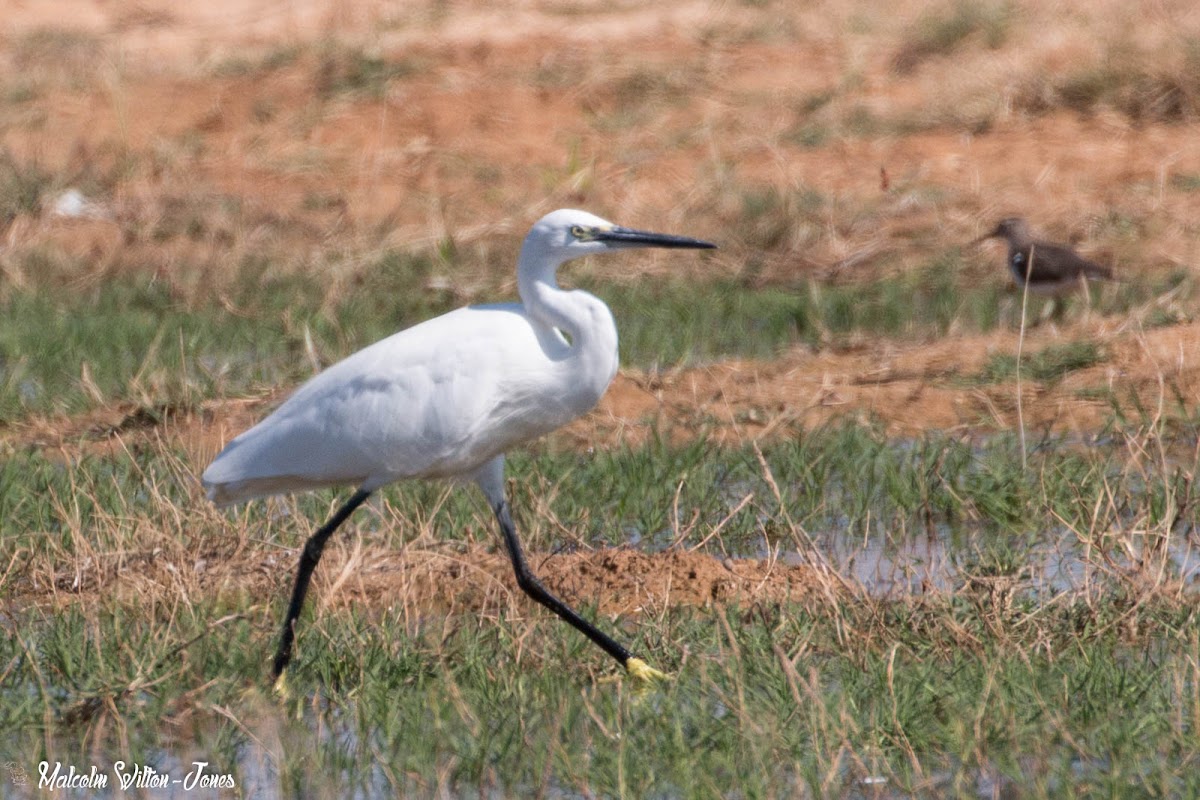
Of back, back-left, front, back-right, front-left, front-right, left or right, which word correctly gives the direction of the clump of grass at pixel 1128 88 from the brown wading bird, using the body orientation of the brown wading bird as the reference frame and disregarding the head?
right

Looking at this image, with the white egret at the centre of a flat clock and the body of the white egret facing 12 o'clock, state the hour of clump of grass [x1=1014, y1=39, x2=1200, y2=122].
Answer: The clump of grass is roughly at 10 o'clock from the white egret.

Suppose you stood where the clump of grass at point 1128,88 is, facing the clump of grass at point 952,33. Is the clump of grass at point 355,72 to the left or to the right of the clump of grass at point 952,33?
left

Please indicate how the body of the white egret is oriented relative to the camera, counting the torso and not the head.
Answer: to the viewer's right

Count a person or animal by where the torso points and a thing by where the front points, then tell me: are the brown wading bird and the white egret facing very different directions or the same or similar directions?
very different directions

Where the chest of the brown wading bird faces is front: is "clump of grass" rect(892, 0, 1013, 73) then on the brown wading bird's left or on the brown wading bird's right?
on the brown wading bird's right

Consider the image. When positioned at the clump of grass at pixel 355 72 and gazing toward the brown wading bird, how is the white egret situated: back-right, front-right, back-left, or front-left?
front-right

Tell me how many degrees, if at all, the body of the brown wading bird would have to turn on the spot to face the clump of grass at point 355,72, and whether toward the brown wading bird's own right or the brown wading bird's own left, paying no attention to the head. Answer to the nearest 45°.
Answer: approximately 45° to the brown wading bird's own right

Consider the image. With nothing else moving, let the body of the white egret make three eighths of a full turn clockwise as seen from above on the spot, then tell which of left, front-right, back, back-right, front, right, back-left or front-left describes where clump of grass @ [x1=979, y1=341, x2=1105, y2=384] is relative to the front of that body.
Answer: back

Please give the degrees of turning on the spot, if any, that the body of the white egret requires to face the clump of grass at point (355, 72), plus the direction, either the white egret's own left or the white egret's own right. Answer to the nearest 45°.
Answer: approximately 90° to the white egret's own left

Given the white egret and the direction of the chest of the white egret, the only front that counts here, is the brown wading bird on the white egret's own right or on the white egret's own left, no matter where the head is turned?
on the white egret's own left

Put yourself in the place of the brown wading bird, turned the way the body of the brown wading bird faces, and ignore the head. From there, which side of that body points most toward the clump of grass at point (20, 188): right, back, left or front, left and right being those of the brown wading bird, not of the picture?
front

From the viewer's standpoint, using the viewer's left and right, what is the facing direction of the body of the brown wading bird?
facing to the left of the viewer

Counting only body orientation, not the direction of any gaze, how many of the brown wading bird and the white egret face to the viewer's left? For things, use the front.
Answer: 1
